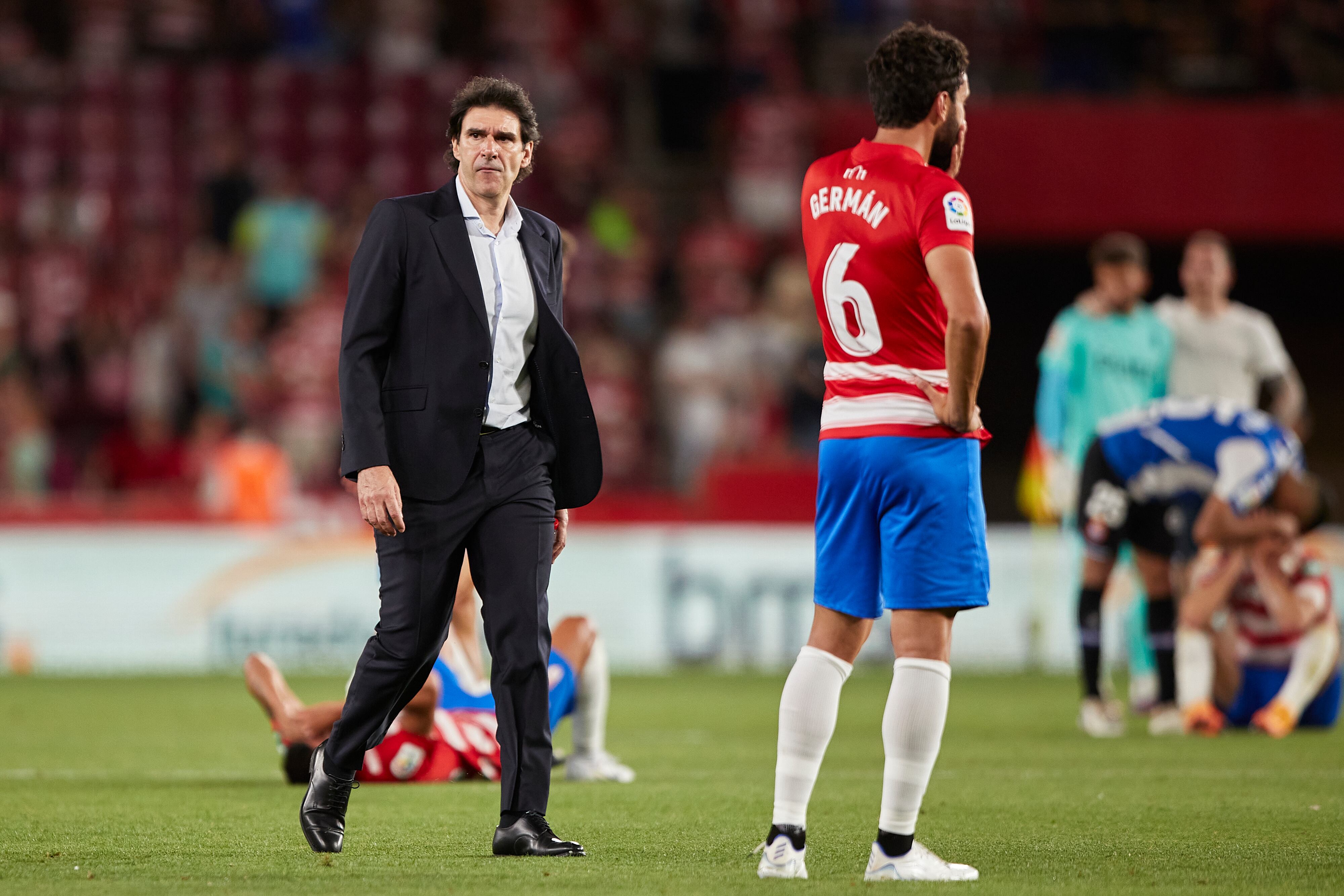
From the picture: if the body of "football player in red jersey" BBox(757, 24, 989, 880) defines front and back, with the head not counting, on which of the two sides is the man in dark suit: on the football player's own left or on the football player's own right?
on the football player's own left

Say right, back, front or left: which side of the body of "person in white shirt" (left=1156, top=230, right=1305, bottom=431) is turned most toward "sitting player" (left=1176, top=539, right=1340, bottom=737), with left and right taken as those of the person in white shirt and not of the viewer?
front

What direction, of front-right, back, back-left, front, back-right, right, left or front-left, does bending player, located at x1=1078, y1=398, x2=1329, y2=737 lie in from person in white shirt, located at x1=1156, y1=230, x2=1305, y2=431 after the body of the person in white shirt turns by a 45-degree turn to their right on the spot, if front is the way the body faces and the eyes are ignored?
front-left

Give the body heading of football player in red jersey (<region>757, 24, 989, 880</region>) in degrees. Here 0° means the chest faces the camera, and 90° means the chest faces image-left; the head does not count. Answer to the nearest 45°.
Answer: approximately 225°

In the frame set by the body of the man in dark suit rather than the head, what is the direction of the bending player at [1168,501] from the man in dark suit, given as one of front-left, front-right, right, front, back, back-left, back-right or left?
left

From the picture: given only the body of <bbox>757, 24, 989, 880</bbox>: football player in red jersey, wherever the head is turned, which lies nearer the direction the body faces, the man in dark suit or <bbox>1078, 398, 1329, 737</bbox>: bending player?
the bending player

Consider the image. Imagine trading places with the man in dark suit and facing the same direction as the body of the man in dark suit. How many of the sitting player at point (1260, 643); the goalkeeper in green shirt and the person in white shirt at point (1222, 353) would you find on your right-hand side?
0

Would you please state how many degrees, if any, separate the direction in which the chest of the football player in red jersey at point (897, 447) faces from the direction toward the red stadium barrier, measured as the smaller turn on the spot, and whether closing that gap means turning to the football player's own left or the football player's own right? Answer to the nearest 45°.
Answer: approximately 45° to the football player's own left

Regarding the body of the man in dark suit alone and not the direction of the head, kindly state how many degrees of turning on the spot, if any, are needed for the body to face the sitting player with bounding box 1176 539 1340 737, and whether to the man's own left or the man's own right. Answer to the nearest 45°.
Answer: approximately 90° to the man's own left

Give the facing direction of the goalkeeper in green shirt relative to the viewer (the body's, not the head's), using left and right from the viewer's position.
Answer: facing the viewer and to the right of the viewer

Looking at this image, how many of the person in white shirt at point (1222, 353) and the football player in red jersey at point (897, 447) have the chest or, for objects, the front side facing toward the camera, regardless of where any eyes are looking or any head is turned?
1

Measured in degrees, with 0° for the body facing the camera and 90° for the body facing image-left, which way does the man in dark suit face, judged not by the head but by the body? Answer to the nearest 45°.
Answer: approximately 315°

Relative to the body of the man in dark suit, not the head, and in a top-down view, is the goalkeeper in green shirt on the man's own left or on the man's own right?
on the man's own left

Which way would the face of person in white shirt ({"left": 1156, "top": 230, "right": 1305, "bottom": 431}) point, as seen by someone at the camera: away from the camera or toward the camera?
toward the camera

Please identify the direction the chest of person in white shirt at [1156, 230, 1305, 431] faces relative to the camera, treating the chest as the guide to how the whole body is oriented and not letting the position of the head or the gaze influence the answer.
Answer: toward the camera

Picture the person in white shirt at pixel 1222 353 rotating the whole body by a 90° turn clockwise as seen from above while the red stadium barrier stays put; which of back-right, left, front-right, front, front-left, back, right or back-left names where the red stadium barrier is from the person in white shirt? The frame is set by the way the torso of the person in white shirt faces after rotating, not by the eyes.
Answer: right

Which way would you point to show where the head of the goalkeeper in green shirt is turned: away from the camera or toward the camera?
toward the camera

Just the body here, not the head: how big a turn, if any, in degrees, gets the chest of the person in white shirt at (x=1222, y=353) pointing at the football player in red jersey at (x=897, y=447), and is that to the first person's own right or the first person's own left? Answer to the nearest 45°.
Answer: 0° — they already face them

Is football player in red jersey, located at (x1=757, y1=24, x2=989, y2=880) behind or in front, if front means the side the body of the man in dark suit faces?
in front
